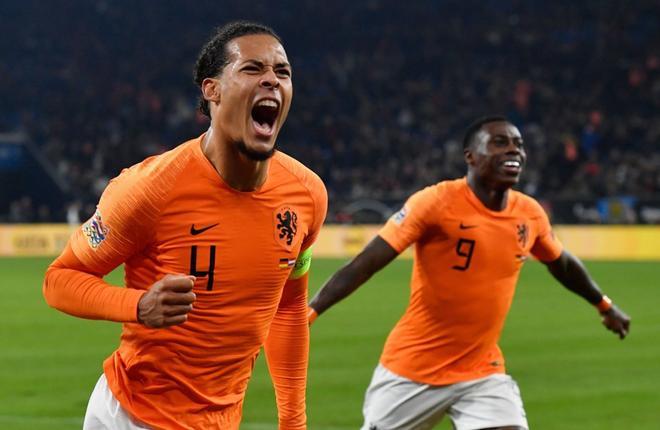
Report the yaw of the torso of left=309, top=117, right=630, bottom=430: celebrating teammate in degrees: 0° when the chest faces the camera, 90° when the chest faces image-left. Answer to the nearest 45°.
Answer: approximately 315°

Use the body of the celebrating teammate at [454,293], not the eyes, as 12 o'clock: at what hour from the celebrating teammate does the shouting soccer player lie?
The shouting soccer player is roughly at 2 o'clock from the celebrating teammate.

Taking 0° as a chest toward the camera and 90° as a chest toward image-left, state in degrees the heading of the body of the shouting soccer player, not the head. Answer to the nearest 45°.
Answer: approximately 315°

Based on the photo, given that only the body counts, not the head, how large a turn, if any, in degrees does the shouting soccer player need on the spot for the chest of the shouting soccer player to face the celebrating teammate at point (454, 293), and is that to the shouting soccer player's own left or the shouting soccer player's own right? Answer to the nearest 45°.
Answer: approximately 90° to the shouting soccer player's own left
